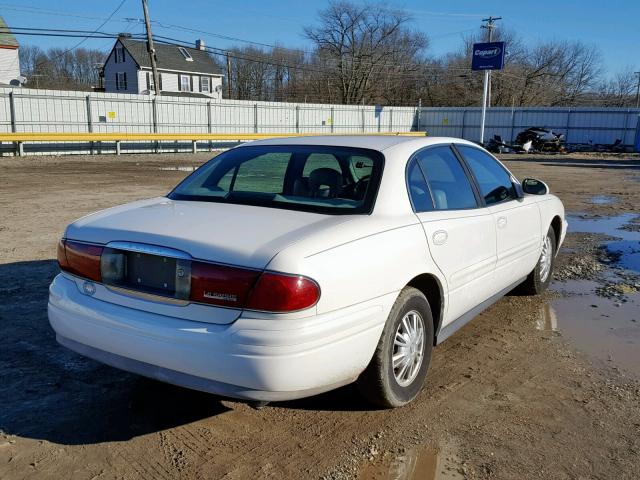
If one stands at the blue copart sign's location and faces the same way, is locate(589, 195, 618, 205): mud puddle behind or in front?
in front

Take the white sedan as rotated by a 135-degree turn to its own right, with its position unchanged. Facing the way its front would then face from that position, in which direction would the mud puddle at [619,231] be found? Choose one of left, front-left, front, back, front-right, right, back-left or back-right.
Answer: back-left

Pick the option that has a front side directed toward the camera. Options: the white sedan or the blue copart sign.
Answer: the blue copart sign

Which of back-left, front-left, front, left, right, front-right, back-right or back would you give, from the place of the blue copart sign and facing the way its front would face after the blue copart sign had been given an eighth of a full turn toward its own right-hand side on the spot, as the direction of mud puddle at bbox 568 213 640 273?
front-left

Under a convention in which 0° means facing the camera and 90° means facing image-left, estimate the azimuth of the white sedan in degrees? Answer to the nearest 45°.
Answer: approximately 225°

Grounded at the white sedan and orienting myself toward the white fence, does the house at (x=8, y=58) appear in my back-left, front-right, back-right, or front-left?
front-left

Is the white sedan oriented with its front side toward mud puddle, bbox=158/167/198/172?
no

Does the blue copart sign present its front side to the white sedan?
yes

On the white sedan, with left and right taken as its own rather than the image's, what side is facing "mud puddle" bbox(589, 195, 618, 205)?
front

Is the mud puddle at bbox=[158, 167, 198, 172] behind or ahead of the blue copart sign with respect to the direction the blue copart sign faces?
ahead

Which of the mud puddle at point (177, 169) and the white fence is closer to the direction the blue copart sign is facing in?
the mud puddle

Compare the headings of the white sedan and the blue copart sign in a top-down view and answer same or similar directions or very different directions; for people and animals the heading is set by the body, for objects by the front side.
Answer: very different directions

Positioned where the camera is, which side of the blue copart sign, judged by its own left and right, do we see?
front

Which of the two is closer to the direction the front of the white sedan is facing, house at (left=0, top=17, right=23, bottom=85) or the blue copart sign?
the blue copart sign

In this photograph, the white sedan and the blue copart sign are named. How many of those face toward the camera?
1
